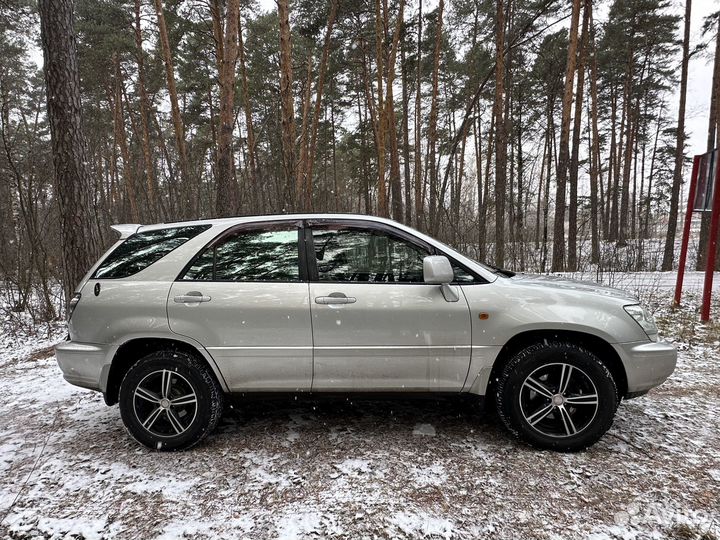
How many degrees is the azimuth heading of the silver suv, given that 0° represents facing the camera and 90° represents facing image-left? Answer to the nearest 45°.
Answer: approximately 270°

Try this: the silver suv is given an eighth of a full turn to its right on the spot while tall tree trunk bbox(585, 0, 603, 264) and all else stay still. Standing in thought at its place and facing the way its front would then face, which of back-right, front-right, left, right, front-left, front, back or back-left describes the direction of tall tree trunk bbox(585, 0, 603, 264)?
left

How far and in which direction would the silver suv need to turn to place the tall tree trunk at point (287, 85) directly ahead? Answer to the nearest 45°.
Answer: approximately 90° to its left

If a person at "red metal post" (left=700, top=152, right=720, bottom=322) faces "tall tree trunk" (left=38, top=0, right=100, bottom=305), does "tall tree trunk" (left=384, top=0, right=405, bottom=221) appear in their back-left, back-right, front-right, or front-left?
front-right

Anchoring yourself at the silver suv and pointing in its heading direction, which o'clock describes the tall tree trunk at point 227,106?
The tall tree trunk is roughly at 8 o'clock from the silver suv.

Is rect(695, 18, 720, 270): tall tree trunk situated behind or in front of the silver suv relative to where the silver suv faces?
in front

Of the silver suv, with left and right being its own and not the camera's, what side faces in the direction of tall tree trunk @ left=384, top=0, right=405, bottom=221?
left

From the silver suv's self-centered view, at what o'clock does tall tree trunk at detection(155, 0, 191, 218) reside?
The tall tree trunk is roughly at 8 o'clock from the silver suv.

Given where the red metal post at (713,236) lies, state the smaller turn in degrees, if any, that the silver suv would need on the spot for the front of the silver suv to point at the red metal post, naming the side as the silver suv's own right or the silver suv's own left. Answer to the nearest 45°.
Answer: approximately 45° to the silver suv's own left

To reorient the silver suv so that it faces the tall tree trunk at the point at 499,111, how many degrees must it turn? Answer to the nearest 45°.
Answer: approximately 45° to its left
